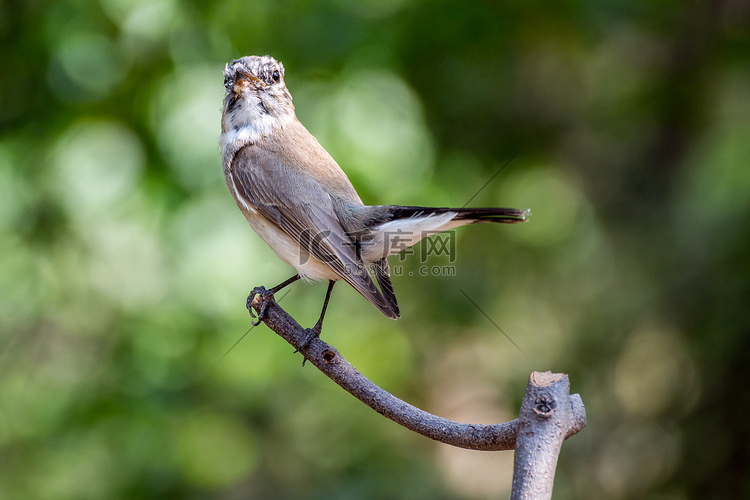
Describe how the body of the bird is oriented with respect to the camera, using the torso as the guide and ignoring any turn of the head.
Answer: to the viewer's left
